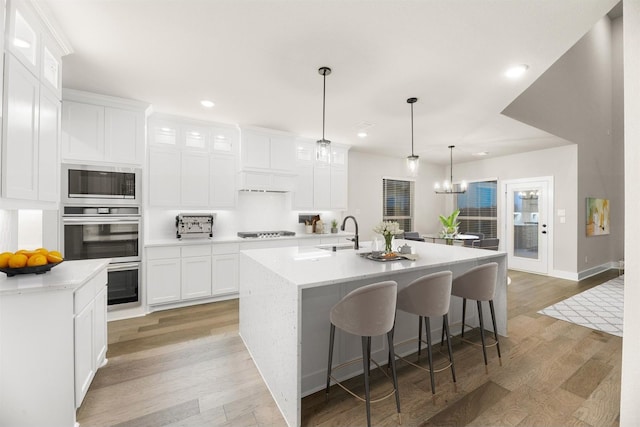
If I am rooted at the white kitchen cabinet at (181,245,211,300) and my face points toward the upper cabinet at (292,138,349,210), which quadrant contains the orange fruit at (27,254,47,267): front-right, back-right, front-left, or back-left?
back-right

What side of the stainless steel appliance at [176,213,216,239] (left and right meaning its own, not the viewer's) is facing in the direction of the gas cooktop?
left

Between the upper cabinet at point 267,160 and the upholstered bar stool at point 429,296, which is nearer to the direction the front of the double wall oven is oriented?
the upholstered bar stool

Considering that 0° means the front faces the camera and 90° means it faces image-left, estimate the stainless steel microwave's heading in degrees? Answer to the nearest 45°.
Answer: approximately 0°

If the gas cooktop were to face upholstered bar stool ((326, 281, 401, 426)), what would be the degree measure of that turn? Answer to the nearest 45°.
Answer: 0° — it already faces it
